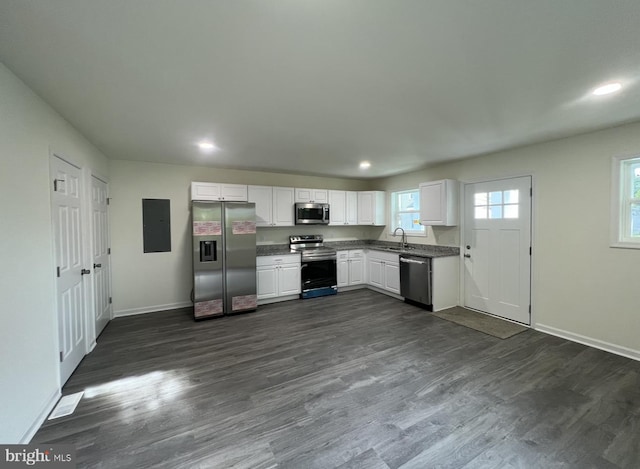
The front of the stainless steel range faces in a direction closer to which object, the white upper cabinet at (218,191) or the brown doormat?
the brown doormat

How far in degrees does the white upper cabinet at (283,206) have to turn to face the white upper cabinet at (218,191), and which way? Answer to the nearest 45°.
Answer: approximately 45° to its right

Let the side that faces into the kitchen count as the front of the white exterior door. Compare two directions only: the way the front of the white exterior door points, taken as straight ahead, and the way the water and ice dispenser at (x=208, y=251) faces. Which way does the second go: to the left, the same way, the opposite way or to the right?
to the left

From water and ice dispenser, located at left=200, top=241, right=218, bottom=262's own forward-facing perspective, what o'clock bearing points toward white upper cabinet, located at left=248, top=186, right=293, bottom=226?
The white upper cabinet is roughly at 8 o'clock from the water and ice dispenser.

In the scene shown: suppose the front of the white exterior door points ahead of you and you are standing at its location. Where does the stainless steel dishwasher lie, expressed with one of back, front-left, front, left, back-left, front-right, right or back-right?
front-right

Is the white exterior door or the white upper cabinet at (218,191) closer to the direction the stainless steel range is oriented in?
the white exterior door

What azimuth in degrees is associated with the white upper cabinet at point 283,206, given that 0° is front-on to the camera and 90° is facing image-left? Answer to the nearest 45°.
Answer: approximately 0°

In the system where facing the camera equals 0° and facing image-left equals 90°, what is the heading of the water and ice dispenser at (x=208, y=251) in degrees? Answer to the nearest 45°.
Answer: approximately 0°
